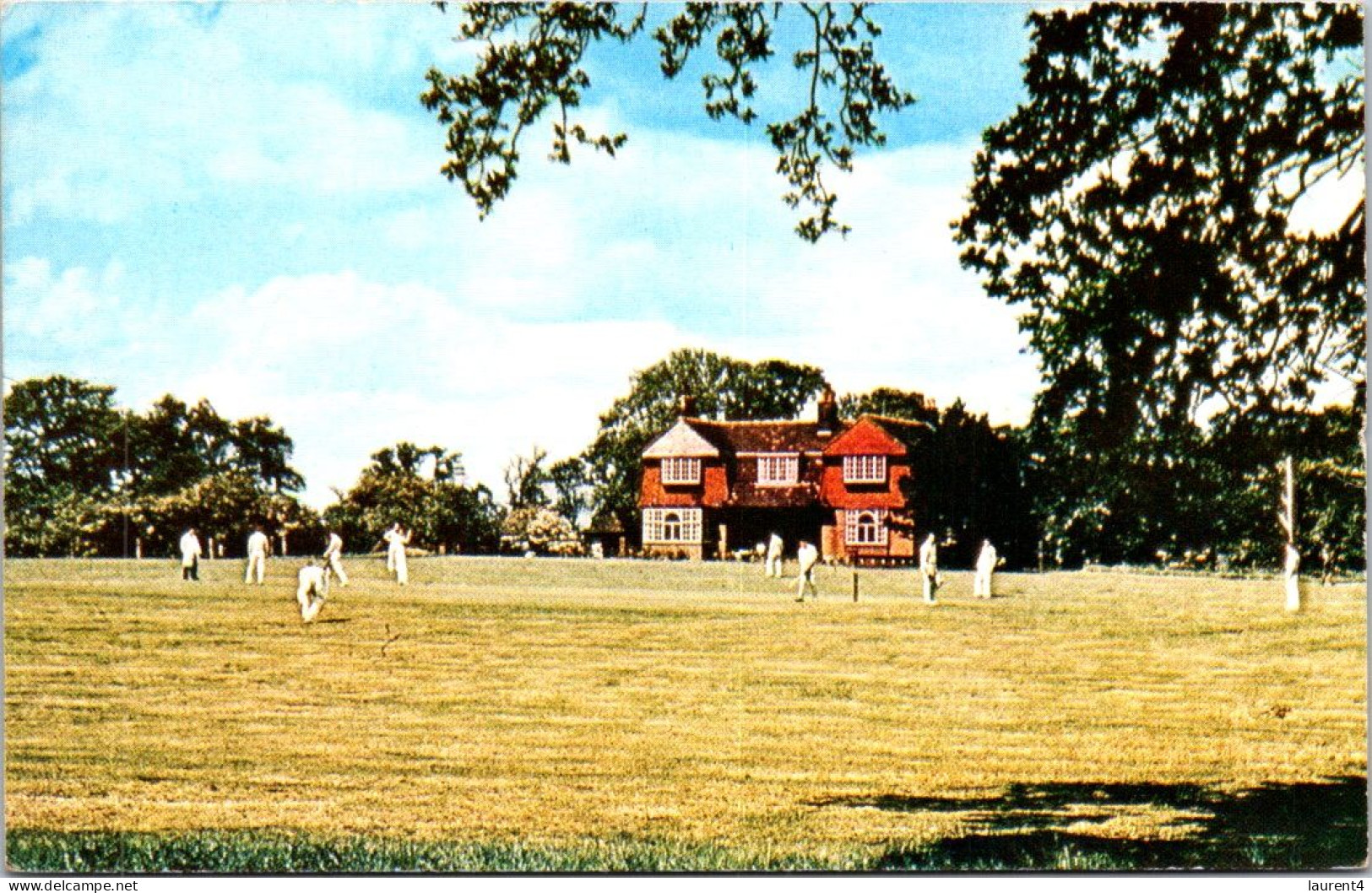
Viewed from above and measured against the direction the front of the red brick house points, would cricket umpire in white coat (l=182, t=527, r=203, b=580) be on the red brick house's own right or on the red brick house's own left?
on the red brick house's own right

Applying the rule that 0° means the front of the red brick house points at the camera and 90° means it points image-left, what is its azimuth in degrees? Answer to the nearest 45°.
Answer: approximately 0°

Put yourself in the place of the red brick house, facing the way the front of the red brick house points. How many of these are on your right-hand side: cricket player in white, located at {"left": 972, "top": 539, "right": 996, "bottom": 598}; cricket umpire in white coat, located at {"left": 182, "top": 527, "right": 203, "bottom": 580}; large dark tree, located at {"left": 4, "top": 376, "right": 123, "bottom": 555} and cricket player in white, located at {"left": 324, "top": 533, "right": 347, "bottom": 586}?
3

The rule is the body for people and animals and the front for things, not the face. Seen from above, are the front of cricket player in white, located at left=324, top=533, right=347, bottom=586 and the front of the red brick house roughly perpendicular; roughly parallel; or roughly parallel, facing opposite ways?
roughly perpendicular

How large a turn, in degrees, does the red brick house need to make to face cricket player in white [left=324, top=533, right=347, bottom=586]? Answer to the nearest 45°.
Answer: approximately 90° to its right

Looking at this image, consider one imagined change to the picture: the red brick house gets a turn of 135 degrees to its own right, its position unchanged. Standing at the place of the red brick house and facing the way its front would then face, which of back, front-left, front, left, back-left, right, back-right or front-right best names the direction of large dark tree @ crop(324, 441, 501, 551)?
front-left
